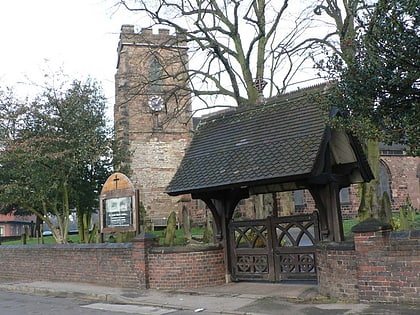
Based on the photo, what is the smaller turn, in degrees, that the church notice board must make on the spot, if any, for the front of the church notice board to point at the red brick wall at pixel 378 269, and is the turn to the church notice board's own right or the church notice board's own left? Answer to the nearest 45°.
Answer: approximately 45° to the church notice board's own left

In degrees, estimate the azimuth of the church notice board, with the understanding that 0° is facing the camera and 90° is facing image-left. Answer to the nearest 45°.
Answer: approximately 0°

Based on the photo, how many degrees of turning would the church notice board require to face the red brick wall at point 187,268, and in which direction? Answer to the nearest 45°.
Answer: approximately 45° to its left

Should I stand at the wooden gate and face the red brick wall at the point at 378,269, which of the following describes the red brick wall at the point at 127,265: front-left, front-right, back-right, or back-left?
back-right

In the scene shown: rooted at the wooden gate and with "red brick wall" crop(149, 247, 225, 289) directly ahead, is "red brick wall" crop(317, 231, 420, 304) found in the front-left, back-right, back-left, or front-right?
back-left

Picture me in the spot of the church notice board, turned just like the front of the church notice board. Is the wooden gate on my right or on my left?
on my left
